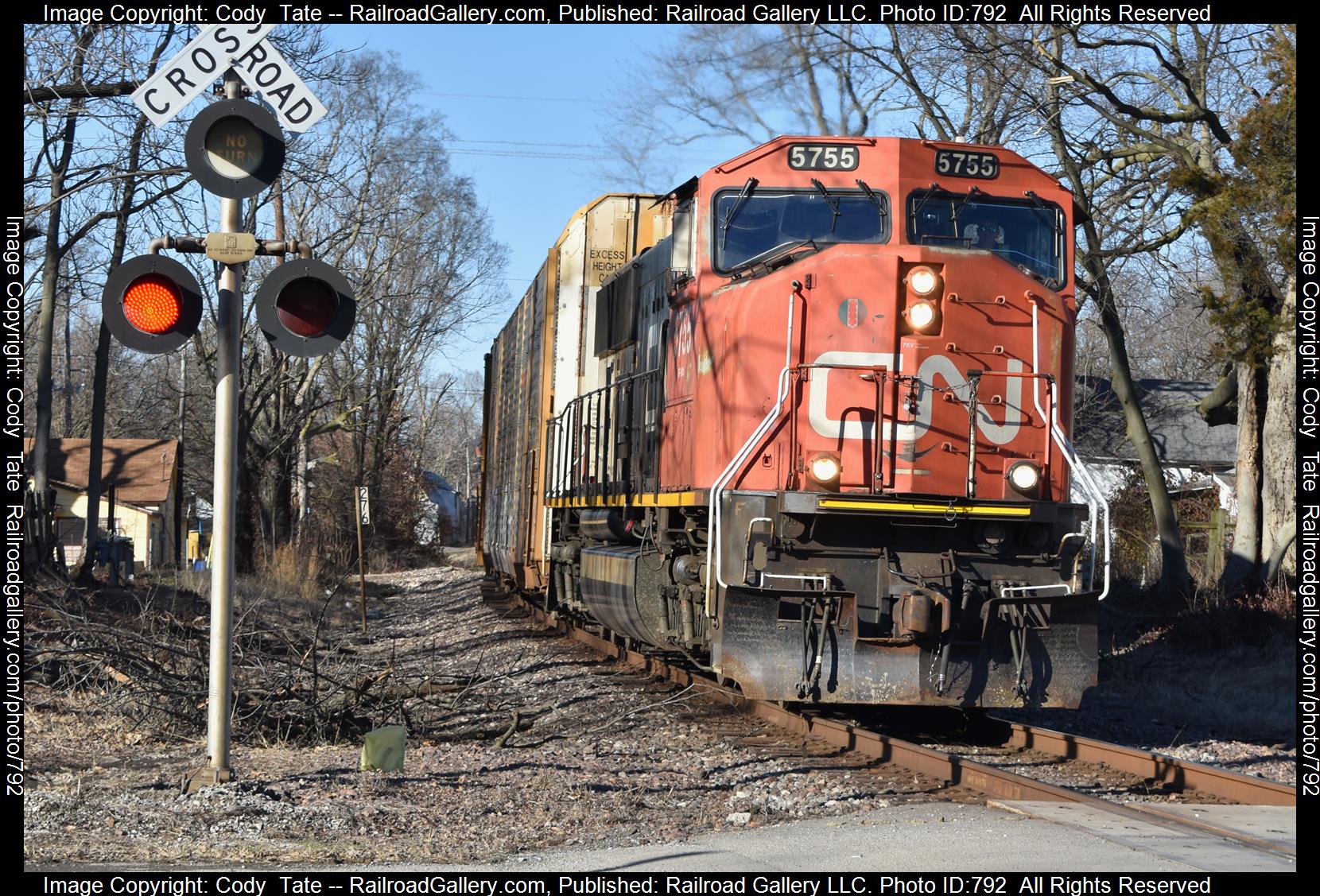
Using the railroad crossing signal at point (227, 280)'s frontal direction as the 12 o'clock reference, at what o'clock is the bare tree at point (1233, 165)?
The bare tree is roughly at 8 o'clock from the railroad crossing signal.

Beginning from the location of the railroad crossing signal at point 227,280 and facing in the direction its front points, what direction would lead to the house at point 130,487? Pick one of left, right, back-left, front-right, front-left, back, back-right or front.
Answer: back

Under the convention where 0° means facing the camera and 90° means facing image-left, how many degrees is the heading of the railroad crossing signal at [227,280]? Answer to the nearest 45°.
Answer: approximately 0°

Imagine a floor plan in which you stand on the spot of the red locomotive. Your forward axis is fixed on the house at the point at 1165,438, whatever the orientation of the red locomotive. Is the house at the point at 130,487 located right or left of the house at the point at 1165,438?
left
